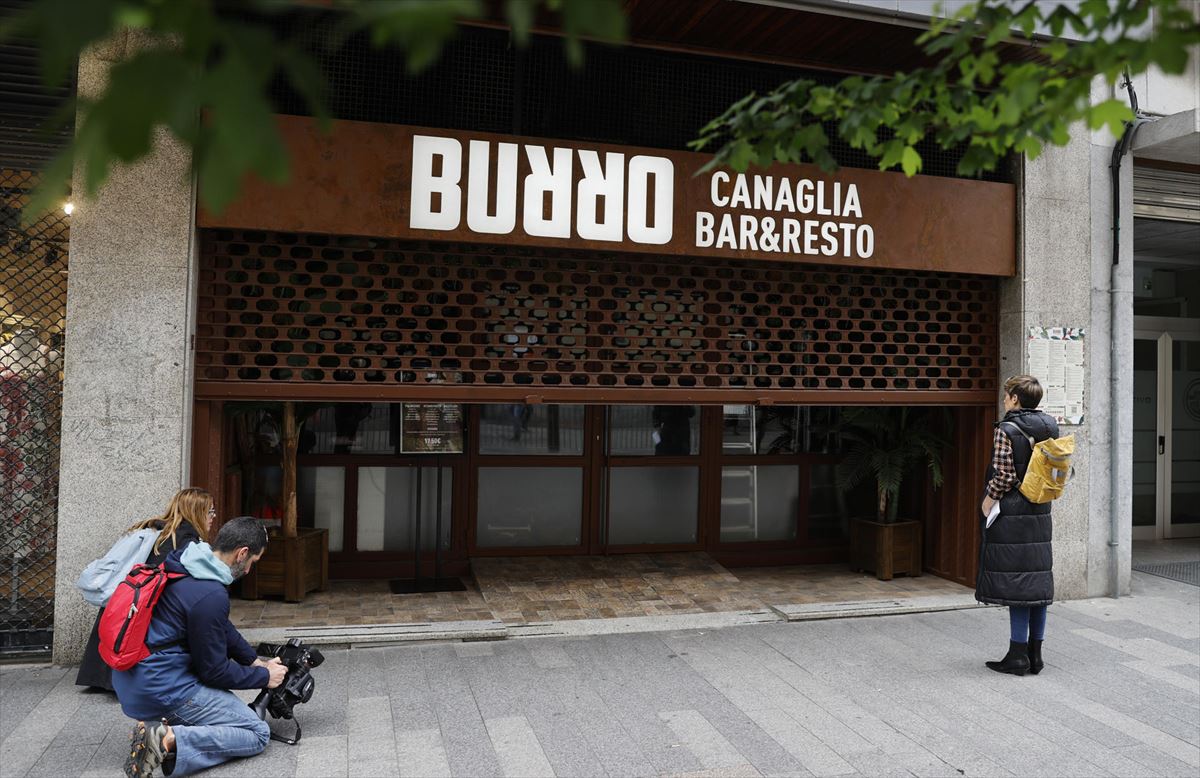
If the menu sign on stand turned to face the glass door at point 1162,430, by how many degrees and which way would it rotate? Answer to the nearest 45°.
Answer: approximately 90° to its left

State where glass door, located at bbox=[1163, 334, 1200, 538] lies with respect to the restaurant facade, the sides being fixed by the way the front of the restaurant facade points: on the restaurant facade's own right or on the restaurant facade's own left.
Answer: on the restaurant facade's own left

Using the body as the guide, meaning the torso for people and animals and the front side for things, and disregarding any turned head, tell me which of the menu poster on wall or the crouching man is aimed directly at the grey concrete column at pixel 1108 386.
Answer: the crouching man

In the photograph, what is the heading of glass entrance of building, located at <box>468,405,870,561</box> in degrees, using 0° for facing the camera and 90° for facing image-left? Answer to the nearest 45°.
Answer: approximately 0°

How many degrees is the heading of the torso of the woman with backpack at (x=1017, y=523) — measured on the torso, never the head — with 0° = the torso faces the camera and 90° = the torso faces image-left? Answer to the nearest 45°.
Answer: approximately 90°

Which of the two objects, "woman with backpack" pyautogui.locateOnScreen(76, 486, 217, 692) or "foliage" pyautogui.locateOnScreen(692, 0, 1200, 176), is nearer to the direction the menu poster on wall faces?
the foliage

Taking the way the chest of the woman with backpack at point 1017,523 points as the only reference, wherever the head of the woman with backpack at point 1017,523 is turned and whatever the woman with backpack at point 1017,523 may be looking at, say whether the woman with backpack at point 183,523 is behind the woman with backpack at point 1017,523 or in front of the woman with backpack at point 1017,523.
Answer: in front

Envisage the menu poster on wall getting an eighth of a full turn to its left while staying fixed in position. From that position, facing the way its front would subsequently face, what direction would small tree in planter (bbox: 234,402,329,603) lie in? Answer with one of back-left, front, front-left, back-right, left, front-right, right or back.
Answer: right

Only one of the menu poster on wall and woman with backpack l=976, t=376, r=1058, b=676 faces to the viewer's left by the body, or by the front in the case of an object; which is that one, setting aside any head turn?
the woman with backpack

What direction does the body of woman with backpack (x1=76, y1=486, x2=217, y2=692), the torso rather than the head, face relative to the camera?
to the viewer's right

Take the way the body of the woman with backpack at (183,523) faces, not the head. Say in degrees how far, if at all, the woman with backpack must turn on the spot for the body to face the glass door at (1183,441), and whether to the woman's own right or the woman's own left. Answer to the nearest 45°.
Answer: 0° — they already face it

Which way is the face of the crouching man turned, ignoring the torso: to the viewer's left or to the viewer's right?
to the viewer's right

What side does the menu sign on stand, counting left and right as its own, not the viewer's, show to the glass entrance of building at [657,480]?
left
